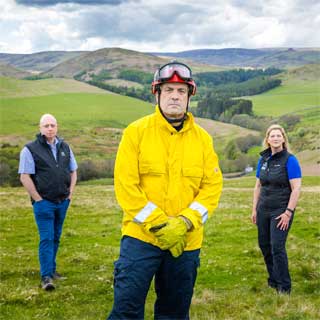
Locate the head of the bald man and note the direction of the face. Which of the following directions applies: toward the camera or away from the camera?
toward the camera

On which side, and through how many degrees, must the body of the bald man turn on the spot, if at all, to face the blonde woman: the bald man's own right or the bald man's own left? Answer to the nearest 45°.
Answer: approximately 90° to the bald man's own left

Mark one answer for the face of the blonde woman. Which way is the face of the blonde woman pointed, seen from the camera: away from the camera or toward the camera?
toward the camera

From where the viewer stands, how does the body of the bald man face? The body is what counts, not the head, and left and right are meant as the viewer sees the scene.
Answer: facing the viewer

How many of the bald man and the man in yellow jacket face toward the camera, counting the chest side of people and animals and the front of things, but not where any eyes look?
2

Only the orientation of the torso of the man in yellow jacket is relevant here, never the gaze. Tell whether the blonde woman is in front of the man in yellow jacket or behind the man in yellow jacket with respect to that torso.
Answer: behind

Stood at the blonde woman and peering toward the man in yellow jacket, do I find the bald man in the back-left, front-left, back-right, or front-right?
front-right

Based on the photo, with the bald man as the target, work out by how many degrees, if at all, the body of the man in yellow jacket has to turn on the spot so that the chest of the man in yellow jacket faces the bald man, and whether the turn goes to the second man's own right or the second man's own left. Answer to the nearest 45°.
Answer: approximately 135° to the second man's own right

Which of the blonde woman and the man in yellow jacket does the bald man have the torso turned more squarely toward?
the man in yellow jacket

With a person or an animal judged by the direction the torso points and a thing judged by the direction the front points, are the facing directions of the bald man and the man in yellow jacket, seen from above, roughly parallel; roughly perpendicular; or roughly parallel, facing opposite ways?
roughly parallel

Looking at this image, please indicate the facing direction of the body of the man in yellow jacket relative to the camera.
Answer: toward the camera

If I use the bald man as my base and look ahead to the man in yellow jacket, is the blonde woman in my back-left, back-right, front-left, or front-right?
front-left

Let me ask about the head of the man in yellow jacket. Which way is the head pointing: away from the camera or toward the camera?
toward the camera

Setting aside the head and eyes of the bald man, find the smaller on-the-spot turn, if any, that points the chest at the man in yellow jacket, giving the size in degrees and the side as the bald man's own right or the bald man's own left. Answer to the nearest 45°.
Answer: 0° — they already face them
